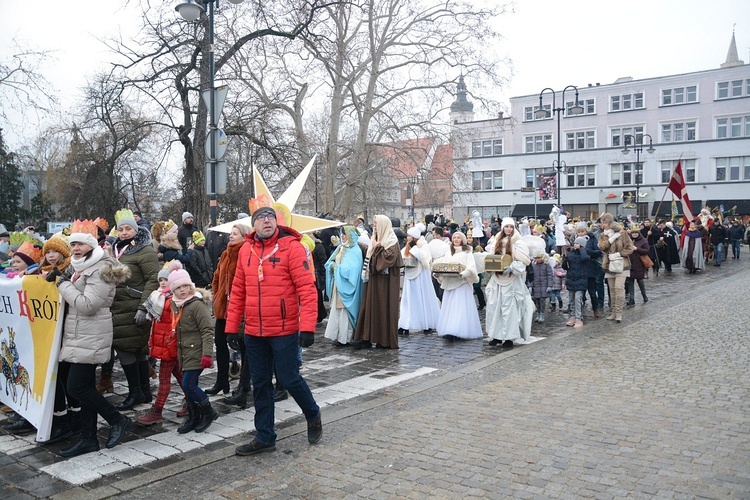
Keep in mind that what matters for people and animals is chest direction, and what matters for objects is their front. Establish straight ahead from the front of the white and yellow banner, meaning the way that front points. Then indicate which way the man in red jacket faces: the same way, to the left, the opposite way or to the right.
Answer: the same way

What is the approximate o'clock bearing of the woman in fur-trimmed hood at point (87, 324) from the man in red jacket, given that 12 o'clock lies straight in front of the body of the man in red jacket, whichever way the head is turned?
The woman in fur-trimmed hood is roughly at 2 o'clock from the man in red jacket.

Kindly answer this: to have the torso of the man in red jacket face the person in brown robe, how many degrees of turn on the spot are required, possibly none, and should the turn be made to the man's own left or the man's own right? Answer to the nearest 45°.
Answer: approximately 135° to the man's own right

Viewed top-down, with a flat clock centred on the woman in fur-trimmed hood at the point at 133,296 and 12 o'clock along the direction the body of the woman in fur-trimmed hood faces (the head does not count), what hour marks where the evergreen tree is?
The evergreen tree is roughly at 4 o'clock from the woman in fur-trimmed hood.

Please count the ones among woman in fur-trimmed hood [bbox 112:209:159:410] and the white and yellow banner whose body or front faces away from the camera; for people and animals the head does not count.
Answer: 0

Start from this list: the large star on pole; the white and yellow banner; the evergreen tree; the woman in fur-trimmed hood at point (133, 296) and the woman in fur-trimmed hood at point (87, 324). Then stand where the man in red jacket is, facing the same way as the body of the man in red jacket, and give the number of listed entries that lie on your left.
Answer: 0

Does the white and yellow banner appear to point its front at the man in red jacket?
no

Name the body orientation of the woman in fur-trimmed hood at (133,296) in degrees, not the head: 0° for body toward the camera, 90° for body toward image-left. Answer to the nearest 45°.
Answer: approximately 45°

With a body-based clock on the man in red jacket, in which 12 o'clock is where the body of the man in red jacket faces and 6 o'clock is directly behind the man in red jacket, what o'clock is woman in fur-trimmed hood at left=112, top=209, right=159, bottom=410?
The woman in fur-trimmed hood is roughly at 3 o'clock from the man in red jacket.

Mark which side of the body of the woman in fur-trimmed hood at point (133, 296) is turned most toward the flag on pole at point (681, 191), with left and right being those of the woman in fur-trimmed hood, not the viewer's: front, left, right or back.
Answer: back

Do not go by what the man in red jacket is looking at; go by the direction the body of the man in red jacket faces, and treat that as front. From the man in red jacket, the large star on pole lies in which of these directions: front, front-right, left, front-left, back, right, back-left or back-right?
back-right

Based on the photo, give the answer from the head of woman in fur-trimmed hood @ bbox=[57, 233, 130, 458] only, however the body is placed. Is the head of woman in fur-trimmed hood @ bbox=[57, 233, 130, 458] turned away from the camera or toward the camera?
toward the camera

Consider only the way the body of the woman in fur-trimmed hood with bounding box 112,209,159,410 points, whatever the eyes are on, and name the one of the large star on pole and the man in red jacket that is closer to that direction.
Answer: the man in red jacket

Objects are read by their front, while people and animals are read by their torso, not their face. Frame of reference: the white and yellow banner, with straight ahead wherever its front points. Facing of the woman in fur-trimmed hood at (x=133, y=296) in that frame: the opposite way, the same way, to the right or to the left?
the same way

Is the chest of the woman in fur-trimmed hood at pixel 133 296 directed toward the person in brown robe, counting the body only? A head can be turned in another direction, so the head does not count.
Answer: no

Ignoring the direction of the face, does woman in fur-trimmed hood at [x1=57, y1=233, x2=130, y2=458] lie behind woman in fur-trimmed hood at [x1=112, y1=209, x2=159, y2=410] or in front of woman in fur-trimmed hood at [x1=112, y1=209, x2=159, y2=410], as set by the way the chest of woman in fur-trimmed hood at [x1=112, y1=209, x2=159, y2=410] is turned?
in front

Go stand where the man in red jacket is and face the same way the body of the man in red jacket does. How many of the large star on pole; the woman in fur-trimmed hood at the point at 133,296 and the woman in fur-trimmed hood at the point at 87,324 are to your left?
0

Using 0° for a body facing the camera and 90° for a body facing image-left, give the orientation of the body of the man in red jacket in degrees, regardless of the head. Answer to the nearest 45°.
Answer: approximately 45°
